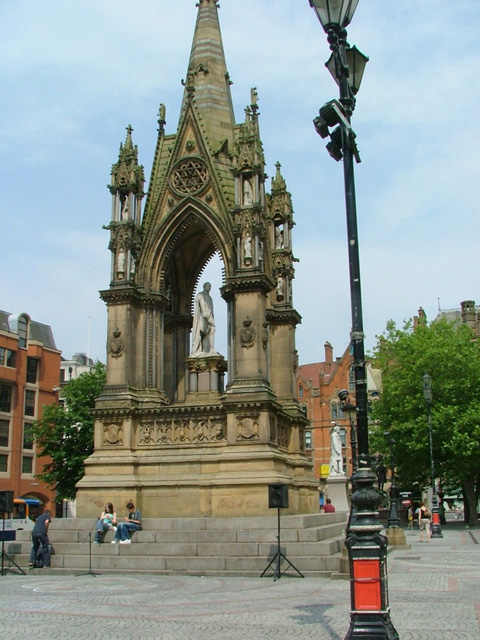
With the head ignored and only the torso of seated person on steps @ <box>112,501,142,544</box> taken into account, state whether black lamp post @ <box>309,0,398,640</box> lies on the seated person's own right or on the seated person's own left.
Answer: on the seated person's own left

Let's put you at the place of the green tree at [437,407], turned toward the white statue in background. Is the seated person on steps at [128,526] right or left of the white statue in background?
left

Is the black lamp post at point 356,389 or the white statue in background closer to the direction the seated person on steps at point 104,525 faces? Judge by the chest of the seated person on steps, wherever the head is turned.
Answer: the black lamp post

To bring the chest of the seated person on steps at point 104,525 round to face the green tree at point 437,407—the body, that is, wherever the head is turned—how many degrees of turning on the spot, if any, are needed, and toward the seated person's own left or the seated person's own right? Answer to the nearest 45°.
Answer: approximately 180°

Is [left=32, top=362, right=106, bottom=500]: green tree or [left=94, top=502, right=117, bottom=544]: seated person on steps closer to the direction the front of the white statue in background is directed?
the seated person on steps

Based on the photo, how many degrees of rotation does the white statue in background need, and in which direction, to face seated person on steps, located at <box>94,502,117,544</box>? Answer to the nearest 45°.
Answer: approximately 45° to its right

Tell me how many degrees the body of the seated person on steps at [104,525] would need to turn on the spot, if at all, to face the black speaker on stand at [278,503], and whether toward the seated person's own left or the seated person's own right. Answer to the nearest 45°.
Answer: approximately 90° to the seated person's own left

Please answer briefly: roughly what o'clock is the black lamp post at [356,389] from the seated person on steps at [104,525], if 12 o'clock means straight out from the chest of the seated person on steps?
The black lamp post is roughly at 10 o'clock from the seated person on steps.

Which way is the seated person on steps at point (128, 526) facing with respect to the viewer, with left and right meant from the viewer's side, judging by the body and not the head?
facing the viewer and to the left of the viewer

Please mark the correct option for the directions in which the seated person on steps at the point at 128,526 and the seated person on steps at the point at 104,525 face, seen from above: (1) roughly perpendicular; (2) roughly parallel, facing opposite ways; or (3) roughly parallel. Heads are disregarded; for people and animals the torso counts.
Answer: roughly parallel

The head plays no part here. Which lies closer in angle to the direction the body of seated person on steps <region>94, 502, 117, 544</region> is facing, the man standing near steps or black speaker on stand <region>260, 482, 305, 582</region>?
the man standing near steps
